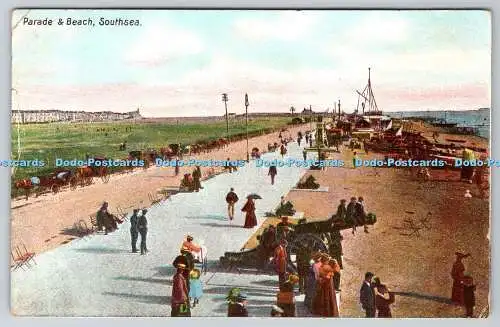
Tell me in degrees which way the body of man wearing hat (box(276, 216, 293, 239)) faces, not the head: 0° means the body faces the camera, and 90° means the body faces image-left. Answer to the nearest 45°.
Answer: approximately 0°

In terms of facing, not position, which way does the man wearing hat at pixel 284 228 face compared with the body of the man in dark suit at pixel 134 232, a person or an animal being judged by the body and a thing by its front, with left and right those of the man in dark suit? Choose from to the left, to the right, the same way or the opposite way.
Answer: to the right

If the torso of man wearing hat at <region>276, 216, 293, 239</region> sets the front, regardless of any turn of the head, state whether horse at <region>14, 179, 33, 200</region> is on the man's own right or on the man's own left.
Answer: on the man's own right

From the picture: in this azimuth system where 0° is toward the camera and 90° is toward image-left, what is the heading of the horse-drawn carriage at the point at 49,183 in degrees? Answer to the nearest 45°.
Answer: approximately 45°

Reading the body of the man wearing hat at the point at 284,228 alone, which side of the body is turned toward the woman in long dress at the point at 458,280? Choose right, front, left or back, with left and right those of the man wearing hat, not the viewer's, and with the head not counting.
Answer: left
